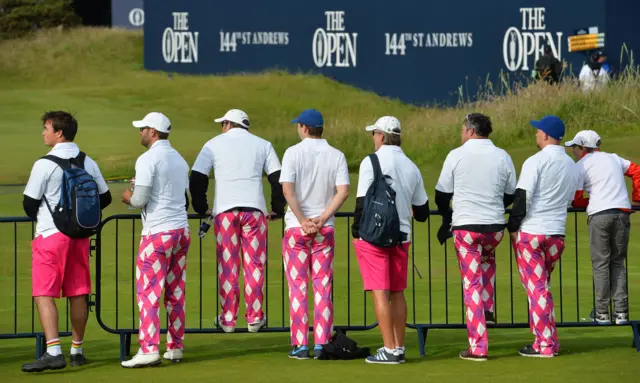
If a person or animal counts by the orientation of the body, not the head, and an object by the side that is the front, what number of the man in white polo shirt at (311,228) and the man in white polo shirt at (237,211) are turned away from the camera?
2

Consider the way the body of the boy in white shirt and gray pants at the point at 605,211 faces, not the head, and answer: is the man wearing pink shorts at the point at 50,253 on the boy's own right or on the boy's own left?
on the boy's own left

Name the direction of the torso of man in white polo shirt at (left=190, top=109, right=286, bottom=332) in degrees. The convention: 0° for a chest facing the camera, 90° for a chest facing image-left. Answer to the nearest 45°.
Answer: approximately 180°

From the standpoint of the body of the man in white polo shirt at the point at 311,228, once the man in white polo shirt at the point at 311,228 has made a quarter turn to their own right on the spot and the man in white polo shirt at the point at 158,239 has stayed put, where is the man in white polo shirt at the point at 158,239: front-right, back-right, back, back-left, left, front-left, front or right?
back

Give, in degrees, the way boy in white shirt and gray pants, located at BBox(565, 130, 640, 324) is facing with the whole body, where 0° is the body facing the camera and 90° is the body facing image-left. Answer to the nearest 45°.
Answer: approximately 135°

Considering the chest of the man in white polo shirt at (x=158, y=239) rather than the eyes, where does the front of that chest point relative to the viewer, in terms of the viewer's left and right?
facing away from the viewer and to the left of the viewer

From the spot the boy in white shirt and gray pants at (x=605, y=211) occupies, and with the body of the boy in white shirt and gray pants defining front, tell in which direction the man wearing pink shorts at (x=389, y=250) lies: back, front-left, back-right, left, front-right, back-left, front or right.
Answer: left

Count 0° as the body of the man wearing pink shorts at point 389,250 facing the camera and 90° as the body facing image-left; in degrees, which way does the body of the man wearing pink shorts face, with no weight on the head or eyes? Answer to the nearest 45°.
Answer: approximately 135°

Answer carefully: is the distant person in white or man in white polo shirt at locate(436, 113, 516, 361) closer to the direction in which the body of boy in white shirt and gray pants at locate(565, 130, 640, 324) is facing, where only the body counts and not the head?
the distant person in white

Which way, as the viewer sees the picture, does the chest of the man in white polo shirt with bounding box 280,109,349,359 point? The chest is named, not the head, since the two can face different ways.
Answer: away from the camera

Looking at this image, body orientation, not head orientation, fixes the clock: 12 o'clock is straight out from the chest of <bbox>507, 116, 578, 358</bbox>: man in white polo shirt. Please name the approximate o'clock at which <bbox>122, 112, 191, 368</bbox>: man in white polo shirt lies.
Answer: <bbox>122, 112, 191, 368</bbox>: man in white polo shirt is roughly at 10 o'clock from <bbox>507, 116, 578, 358</bbox>: man in white polo shirt.

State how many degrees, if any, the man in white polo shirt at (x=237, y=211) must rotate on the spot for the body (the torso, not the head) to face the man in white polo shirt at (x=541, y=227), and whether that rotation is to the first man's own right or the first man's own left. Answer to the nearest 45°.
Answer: approximately 90° to the first man's own right
